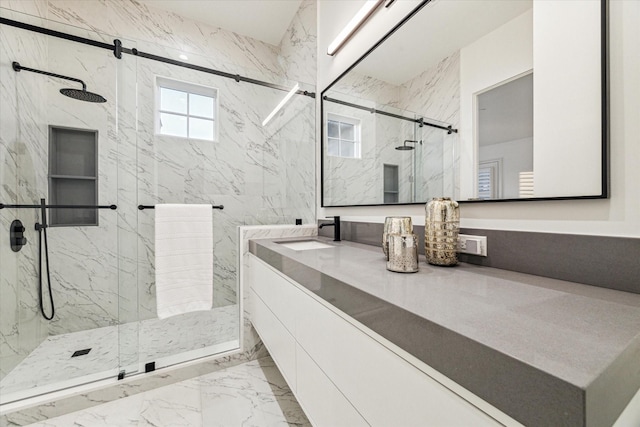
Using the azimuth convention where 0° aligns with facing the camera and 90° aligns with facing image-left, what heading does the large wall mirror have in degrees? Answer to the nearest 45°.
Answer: approximately 45°

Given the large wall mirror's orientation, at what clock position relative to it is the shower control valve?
The shower control valve is roughly at 1 o'clock from the large wall mirror.

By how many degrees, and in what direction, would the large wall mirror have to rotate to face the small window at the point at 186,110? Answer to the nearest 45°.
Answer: approximately 45° to its right
